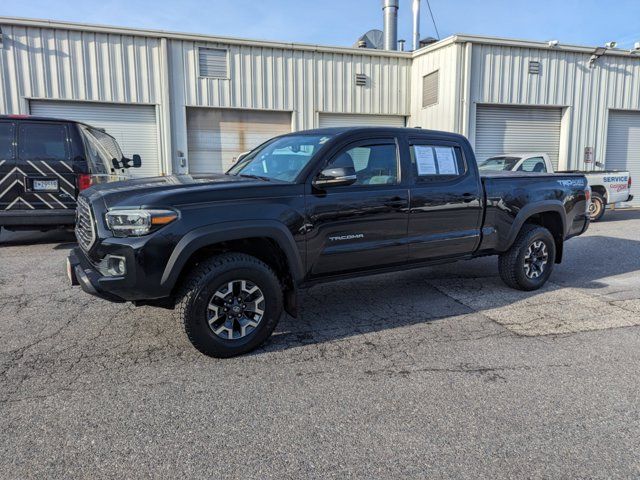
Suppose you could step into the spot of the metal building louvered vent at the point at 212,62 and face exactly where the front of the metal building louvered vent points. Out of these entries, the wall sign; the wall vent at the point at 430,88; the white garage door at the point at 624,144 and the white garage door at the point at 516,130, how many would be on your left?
4

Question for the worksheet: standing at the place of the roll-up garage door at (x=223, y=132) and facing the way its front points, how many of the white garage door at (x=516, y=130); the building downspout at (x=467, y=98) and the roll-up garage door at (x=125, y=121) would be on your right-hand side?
1

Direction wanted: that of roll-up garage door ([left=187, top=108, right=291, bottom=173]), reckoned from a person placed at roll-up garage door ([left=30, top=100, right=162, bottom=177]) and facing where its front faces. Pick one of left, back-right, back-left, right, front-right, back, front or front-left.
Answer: left

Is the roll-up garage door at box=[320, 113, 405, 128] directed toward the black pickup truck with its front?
yes

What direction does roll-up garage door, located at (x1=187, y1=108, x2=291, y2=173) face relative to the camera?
toward the camera

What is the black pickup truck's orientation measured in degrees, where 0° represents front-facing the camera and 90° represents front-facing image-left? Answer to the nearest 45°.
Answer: approximately 45°

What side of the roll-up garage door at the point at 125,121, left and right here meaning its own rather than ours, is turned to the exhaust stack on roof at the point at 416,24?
left

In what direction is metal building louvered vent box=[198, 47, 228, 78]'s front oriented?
toward the camera

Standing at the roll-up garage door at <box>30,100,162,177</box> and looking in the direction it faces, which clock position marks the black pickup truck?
The black pickup truck is roughly at 12 o'clock from the roll-up garage door.

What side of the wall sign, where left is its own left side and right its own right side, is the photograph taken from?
front

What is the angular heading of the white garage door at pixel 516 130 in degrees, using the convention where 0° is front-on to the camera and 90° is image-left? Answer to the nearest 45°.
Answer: approximately 0°

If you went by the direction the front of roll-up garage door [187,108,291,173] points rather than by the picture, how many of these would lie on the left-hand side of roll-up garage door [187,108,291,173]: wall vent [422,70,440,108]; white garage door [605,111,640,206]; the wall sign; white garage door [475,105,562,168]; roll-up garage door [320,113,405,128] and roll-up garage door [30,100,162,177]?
5

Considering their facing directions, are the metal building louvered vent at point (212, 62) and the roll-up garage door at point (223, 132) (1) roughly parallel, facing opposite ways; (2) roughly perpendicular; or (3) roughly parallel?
roughly parallel

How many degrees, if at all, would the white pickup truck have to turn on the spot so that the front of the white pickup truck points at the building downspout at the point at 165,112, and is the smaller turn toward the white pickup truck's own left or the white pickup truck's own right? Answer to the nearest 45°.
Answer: approximately 45° to the white pickup truck's own right
